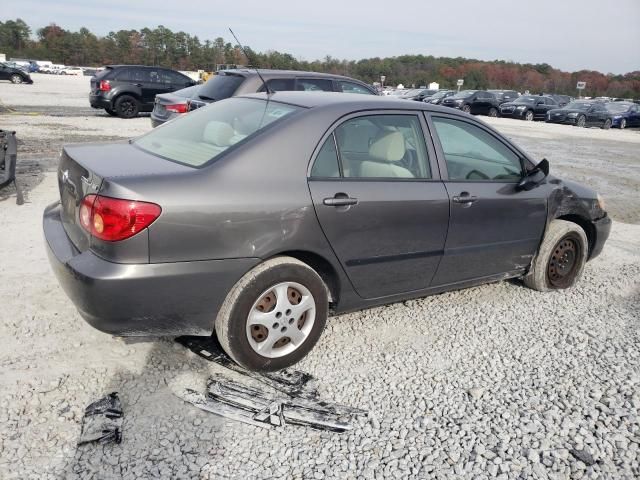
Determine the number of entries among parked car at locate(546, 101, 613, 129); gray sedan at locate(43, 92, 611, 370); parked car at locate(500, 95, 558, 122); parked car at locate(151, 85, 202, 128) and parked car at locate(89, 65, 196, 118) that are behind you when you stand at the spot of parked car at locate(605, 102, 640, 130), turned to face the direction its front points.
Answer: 0

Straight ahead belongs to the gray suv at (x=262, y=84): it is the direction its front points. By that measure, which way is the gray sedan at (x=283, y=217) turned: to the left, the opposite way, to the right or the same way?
the same way

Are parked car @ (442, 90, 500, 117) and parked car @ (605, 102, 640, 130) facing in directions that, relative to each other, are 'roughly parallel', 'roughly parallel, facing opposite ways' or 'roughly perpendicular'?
roughly parallel

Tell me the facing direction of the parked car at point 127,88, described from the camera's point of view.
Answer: facing away from the viewer and to the right of the viewer

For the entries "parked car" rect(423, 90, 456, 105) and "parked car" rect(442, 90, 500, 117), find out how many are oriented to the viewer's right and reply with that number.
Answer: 0

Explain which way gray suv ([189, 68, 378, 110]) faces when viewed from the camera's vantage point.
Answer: facing away from the viewer and to the right of the viewer

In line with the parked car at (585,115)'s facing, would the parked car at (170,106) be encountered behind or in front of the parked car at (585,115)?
in front

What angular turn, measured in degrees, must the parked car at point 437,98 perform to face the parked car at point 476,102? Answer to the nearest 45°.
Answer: approximately 90° to its left

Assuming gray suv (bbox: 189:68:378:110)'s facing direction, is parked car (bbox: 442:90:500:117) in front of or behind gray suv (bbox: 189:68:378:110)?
in front

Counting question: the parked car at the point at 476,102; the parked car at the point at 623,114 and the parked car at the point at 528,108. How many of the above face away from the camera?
0

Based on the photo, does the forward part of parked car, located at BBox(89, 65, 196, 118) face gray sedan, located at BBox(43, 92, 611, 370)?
no

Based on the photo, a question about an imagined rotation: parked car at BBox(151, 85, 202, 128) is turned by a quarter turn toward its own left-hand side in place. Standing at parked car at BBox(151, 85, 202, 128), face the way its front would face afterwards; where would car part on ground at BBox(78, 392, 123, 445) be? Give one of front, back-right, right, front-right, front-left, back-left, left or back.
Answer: back-left

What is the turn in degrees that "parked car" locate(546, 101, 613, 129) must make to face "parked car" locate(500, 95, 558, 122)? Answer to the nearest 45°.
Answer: approximately 90° to its right

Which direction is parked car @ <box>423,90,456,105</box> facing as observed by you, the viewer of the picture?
facing the viewer and to the left of the viewer

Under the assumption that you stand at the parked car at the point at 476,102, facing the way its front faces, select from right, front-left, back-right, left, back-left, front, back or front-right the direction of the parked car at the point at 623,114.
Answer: back-left

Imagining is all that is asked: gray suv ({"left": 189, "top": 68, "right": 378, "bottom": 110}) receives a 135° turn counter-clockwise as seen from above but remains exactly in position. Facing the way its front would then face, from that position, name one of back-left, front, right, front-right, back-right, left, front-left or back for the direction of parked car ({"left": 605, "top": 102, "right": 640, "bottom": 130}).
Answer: back-right

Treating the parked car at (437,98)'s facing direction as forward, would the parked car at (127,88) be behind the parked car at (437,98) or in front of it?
in front

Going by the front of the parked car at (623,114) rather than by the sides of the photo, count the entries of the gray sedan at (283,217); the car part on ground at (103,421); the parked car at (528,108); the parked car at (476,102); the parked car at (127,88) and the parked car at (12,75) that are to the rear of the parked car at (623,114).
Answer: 0

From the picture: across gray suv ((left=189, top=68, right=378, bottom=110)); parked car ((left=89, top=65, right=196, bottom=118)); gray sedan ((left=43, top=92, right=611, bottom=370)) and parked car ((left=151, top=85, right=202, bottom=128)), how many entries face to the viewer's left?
0
